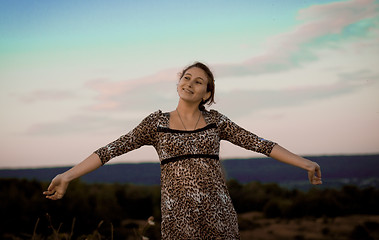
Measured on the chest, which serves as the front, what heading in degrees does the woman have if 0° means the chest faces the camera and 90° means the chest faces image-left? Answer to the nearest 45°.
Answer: approximately 0°
